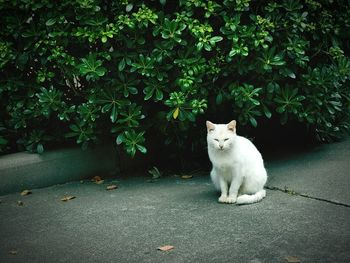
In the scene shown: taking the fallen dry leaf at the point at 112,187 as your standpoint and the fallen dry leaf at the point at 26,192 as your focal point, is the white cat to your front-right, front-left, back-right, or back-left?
back-left

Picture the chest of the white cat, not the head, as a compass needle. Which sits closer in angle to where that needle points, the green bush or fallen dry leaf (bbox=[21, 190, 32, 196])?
the fallen dry leaf

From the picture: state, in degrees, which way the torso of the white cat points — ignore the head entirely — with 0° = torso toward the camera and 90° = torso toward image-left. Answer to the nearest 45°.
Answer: approximately 45°

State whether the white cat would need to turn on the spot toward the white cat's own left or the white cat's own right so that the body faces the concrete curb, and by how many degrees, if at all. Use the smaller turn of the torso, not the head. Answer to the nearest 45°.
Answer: approximately 45° to the white cat's own right

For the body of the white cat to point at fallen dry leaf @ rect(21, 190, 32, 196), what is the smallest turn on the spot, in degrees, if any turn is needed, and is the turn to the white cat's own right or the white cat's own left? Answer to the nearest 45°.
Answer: approximately 45° to the white cat's own right

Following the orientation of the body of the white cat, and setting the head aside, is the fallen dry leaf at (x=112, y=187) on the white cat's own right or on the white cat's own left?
on the white cat's own right
